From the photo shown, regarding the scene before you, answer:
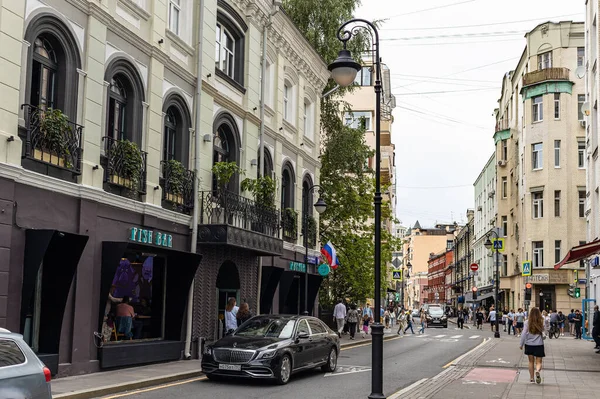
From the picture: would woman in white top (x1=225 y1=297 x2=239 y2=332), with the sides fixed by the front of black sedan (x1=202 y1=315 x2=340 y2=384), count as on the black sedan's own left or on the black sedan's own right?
on the black sedan's own right

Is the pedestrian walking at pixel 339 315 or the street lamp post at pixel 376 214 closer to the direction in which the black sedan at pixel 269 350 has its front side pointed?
the street lamp post

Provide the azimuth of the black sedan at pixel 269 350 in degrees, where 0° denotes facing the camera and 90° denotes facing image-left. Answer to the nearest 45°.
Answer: approximately 45°
